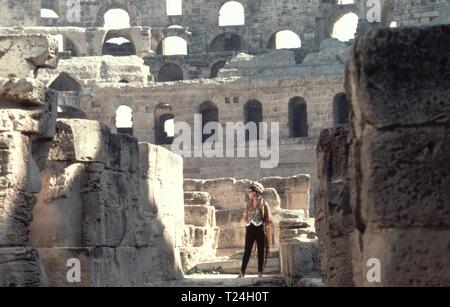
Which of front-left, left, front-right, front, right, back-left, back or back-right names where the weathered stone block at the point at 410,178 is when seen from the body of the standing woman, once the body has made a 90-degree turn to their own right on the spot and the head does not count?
back-left

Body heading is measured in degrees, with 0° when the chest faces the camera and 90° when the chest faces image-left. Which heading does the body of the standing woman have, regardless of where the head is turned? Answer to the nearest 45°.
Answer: approximately 45°

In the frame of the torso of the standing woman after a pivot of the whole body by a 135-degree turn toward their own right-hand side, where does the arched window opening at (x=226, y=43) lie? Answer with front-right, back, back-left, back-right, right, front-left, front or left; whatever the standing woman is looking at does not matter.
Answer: front

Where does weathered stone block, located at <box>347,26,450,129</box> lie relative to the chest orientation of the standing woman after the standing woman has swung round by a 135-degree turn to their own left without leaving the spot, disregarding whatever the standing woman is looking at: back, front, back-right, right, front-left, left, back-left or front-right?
right

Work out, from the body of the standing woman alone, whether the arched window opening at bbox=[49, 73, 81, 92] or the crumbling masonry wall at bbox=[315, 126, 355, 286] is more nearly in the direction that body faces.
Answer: the crumbling masonry wall

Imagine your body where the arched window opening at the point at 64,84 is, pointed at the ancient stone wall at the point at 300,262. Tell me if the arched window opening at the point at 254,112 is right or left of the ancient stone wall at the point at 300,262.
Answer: left

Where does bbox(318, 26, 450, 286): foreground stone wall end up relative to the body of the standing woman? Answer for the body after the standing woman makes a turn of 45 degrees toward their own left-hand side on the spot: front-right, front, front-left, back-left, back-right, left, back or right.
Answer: front

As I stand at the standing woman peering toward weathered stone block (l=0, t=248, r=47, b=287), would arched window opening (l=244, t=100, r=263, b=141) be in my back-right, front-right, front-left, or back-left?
back-right

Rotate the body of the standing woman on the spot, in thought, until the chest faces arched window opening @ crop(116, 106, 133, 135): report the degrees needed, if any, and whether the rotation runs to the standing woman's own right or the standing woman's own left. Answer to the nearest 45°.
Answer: approximately 135° to the standing woman's own right

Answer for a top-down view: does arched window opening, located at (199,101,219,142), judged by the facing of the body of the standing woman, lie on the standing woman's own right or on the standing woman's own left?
on the standing woman's own right
